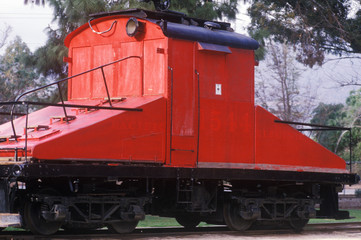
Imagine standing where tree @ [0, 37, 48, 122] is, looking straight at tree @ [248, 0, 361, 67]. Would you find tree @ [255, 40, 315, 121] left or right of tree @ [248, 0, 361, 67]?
left
